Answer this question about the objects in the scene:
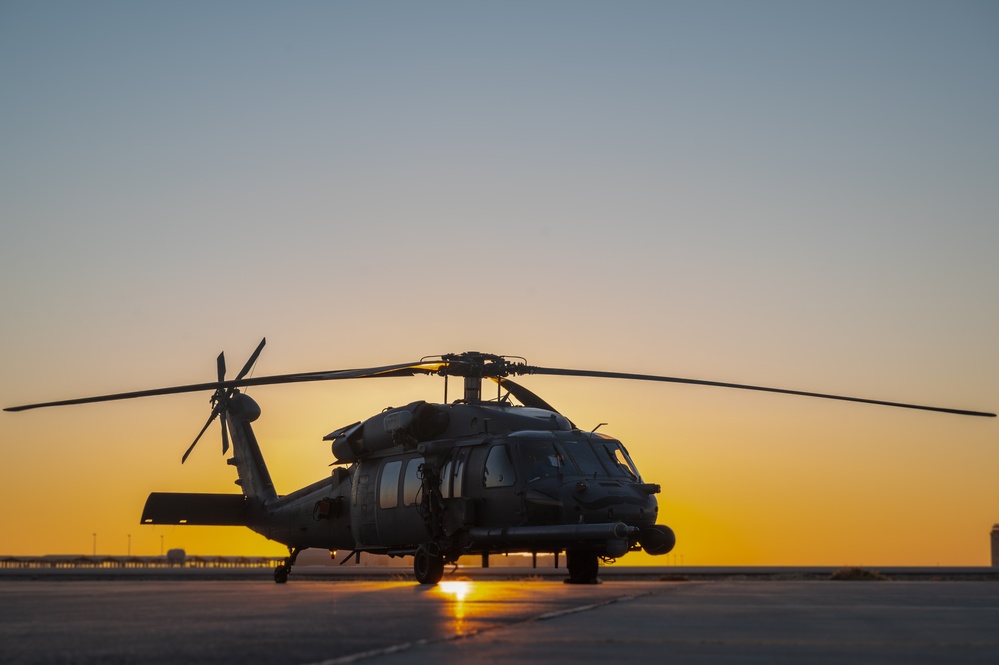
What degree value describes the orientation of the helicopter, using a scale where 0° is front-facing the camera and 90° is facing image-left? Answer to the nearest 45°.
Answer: approximately 315°
